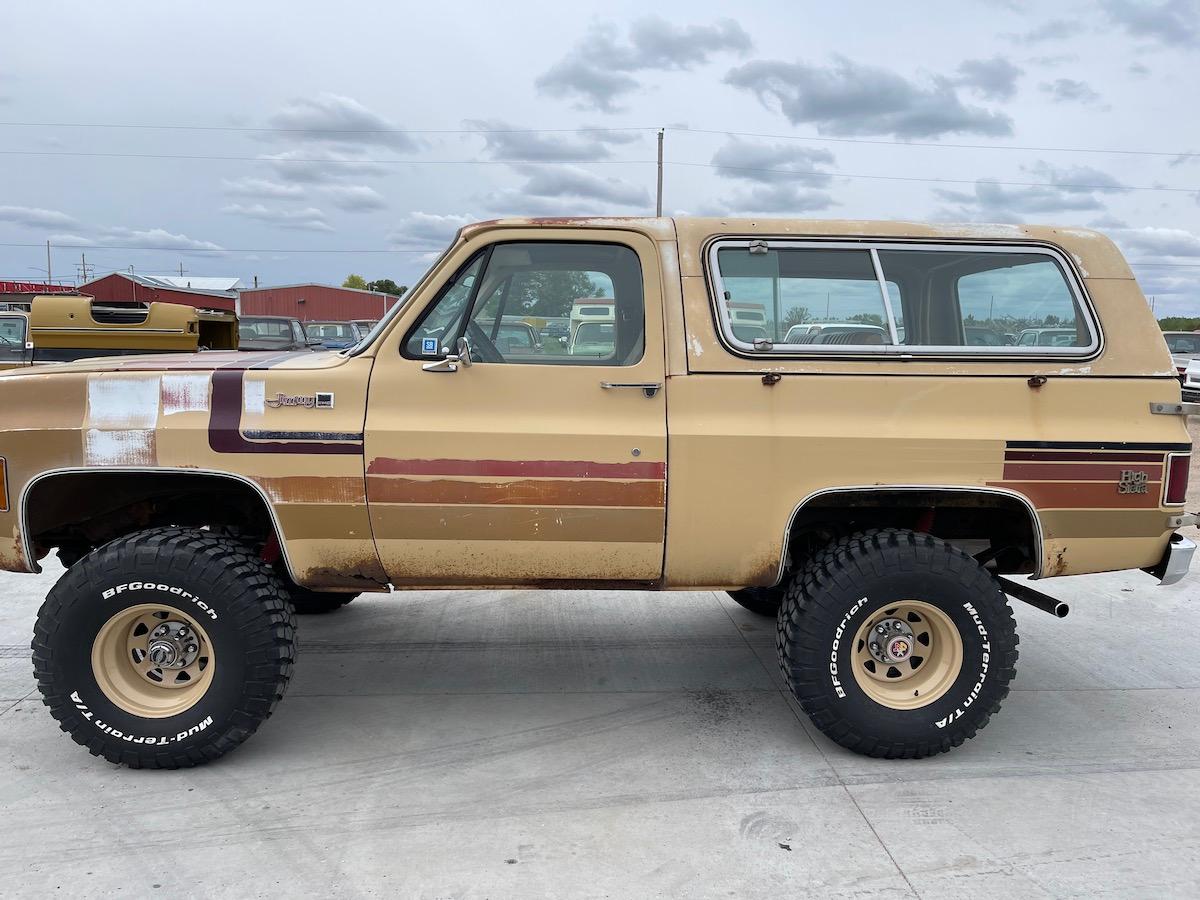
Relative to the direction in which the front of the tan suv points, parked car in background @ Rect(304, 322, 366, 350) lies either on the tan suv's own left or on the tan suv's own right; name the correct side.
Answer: on the tan suv's own right

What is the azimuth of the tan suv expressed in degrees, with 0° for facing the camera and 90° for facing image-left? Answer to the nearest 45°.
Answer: approximately 90°

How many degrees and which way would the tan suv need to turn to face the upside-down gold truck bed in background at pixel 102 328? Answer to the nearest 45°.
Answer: approximately 45° to its right

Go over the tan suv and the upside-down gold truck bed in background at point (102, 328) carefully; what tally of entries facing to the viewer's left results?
2

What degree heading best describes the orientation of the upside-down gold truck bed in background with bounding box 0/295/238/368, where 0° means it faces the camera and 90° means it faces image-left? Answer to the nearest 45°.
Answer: approximately 90°
